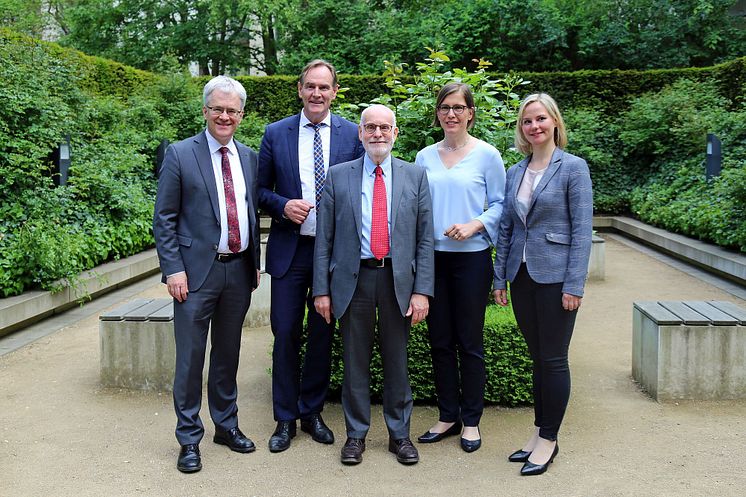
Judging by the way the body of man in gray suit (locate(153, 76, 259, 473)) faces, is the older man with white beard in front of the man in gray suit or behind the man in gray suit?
in front

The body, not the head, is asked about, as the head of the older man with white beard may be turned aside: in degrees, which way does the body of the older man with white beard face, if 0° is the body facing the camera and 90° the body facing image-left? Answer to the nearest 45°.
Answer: approximately 0°

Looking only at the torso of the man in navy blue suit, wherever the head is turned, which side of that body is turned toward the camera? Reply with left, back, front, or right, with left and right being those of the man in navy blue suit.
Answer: front

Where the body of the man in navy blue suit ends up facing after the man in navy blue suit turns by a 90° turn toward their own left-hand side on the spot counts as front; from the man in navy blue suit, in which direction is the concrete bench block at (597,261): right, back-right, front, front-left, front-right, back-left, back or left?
front-left

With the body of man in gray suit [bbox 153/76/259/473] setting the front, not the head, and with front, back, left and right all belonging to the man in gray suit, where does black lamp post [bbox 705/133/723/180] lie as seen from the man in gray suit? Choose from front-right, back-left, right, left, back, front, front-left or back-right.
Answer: left

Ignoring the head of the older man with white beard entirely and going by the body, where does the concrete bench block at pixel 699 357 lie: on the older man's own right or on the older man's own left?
on the older man's own left

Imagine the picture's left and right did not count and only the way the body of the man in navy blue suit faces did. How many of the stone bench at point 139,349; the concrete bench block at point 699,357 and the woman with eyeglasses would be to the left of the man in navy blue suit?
2

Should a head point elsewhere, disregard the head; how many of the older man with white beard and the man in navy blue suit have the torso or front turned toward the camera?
2

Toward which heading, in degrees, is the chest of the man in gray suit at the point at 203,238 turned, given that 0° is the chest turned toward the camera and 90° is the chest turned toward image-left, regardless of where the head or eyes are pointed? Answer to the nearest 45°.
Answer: approximately 315°
